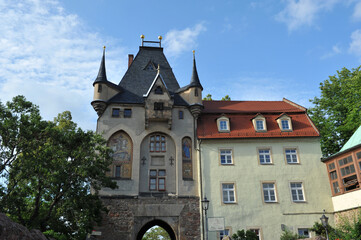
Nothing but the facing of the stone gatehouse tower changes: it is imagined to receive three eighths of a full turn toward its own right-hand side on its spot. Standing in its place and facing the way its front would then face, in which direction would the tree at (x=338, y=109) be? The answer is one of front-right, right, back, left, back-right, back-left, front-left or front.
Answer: back-right

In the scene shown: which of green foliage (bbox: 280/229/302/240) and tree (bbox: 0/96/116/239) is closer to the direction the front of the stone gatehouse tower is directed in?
the tree

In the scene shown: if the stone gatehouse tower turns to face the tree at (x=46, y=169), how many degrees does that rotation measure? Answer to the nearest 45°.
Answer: approximately 45° to its right

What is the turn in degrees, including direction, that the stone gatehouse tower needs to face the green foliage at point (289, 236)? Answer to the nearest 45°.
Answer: approximately 90° to its left

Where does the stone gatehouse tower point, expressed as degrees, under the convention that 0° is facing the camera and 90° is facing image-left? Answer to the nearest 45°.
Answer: approximately 0°
